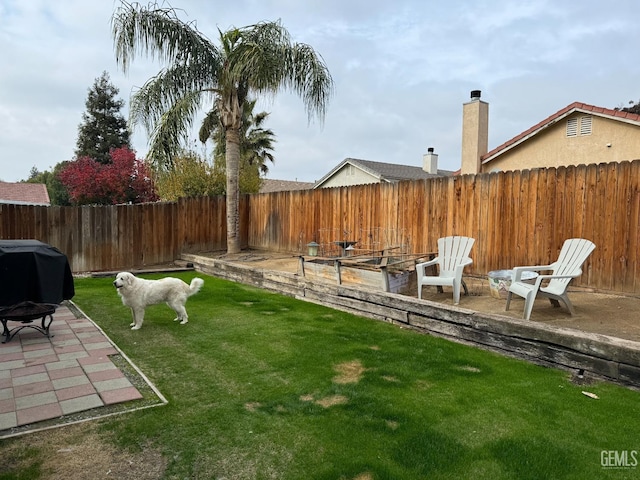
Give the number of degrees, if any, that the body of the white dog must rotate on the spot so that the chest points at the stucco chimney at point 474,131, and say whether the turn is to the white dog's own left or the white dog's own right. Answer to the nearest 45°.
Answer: approximately 135° to the white dog's own right

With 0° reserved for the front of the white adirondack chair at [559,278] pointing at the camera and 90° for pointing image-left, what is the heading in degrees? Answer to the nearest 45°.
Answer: approximately 45°

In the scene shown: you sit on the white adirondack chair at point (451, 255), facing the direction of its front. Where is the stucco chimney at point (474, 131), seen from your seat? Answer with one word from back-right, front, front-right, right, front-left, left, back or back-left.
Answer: back-right

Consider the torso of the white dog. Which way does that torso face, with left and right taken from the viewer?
facing to the left of the viewer

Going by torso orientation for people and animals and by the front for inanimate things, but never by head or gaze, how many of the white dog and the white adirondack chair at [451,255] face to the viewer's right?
0

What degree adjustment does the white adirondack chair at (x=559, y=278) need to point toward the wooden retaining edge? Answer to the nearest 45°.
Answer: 0° — it already faces it

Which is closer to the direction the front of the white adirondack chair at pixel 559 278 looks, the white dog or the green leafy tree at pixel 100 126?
the white dog

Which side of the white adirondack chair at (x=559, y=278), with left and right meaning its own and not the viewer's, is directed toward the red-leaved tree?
right

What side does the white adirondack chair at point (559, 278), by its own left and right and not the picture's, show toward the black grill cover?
front

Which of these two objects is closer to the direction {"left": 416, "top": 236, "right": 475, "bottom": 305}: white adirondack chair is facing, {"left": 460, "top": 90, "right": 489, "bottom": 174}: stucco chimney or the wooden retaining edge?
the wooden retaining edge

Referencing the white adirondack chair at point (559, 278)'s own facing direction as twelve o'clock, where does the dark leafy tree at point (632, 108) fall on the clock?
The dark leafy tree is roughly at 5 o'clock from the white adirondack chair.

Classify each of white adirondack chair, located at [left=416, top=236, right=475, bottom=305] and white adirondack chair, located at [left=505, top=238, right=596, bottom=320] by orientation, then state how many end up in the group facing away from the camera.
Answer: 0

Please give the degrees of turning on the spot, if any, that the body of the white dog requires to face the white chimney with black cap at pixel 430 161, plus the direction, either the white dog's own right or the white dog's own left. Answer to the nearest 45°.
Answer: approximately 135° to the white dog's own right

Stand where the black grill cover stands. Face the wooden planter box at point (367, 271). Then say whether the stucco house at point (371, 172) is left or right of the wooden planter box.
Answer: left
